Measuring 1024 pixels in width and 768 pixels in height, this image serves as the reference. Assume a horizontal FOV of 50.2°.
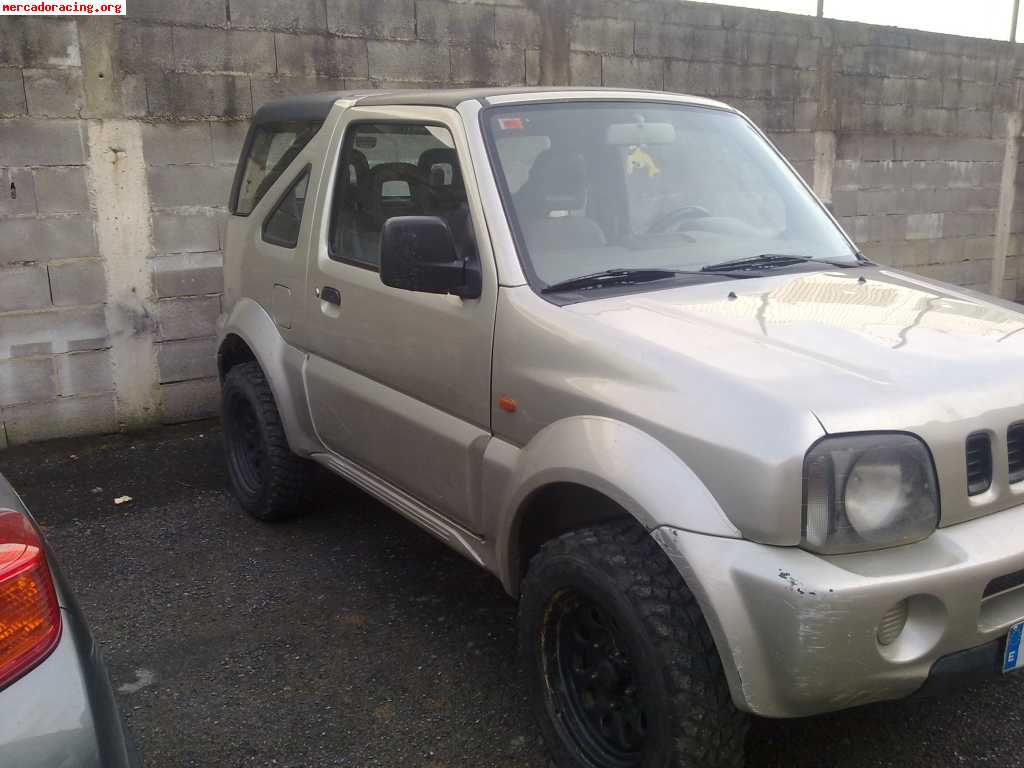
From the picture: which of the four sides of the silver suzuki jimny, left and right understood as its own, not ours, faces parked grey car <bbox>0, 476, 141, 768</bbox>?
right

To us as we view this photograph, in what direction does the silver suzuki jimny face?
facing the viewer and to the right of the viewer
